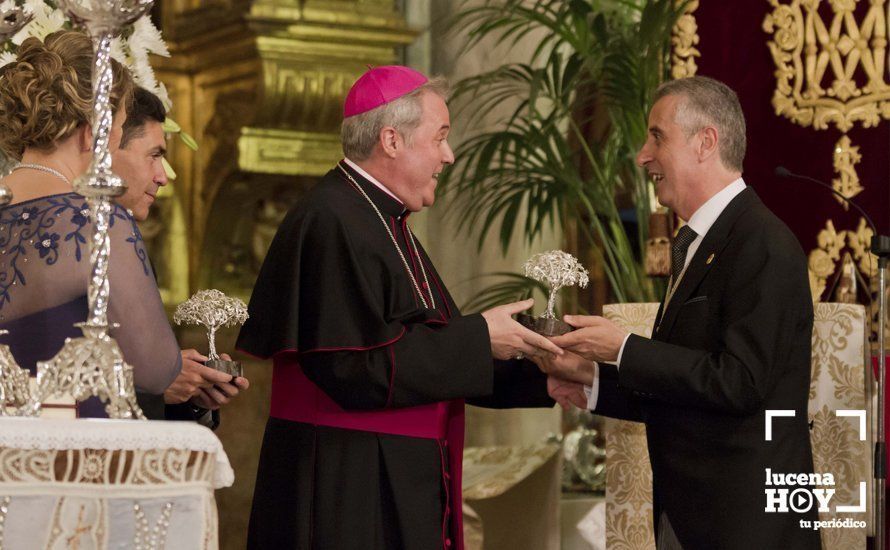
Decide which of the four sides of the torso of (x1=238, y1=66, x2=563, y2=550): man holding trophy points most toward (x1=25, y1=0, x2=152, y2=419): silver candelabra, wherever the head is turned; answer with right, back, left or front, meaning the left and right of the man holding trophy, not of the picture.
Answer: right

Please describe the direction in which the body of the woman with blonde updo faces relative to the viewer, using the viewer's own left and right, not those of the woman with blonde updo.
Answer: facing away from the viewer and to the right of the viewer

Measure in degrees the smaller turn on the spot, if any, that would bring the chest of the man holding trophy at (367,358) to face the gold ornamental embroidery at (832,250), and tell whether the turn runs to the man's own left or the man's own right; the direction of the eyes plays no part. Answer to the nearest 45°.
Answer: approximately 45° to the man's own left

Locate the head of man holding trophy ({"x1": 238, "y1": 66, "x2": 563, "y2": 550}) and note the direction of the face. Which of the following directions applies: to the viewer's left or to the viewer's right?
to the viewer's right

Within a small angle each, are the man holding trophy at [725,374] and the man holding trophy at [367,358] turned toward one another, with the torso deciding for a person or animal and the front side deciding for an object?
yes

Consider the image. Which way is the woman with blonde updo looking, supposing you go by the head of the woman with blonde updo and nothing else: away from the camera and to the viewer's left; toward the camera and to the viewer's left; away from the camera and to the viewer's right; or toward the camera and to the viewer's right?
away from the camera and to the viewer's right

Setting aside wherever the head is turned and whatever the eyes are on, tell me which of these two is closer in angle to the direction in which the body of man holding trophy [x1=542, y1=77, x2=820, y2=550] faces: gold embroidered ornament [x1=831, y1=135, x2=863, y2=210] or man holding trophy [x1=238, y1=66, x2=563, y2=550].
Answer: the man holding trophy

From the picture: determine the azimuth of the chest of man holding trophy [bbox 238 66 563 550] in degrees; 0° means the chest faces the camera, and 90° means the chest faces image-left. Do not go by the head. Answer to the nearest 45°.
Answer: approximately 270°

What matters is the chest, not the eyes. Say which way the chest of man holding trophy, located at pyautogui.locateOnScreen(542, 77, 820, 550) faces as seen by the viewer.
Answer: to the viewer's left

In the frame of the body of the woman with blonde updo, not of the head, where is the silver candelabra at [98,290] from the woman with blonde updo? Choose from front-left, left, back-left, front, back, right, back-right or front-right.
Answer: back-right

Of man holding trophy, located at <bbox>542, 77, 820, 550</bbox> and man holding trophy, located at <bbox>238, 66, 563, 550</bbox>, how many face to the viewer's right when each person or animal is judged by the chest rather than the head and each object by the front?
1
